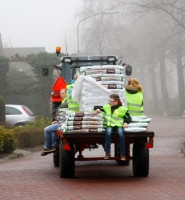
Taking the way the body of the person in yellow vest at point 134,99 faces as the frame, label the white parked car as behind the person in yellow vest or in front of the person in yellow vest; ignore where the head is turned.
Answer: in front

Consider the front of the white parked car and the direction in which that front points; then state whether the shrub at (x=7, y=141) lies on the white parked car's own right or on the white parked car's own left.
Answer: on the white parked car's own left

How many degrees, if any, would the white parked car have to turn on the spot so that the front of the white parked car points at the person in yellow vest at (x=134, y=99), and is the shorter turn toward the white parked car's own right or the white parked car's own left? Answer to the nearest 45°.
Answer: approximately 135° to the white parked car's own left

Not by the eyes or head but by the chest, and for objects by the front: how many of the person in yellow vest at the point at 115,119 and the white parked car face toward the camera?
1

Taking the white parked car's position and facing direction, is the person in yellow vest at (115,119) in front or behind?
behind

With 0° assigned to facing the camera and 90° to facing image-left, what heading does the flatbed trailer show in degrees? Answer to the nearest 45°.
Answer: approximately 180°
